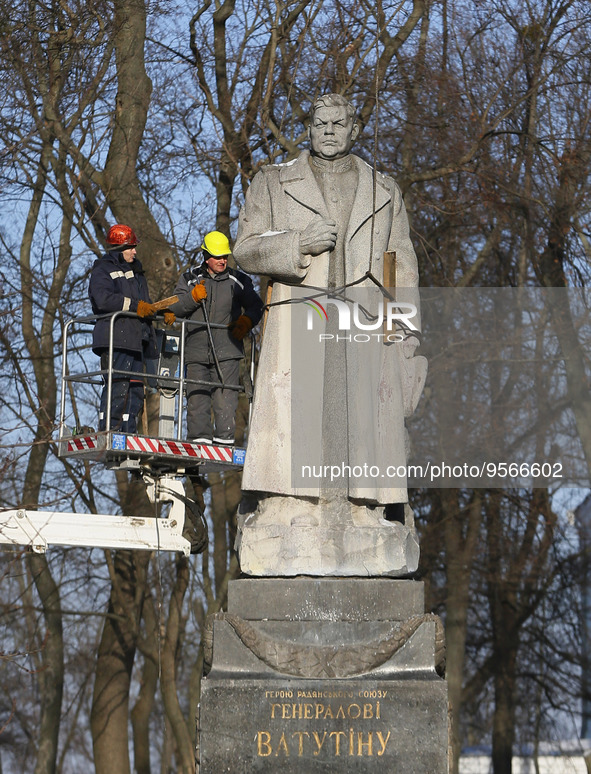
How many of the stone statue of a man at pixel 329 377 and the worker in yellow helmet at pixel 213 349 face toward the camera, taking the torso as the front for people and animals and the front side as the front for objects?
2

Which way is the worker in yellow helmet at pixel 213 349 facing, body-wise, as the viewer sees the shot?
toward the camera

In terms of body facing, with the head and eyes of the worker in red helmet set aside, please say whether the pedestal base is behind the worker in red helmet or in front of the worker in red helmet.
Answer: in front

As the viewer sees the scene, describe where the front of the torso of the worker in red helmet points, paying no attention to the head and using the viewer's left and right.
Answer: facing the viewer and to the right of the viewer

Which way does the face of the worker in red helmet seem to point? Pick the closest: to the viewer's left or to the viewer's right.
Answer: to the viewer's right

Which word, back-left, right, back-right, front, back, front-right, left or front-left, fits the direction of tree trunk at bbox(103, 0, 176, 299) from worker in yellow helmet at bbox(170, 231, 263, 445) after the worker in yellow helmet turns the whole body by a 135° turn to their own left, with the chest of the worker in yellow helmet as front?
front-left

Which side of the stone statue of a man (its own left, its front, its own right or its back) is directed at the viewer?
front

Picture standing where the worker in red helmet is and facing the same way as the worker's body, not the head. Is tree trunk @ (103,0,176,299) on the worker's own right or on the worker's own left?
on the worker's own left

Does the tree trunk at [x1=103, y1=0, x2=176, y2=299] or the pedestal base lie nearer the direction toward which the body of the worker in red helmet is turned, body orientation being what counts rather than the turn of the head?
the pedestal base
